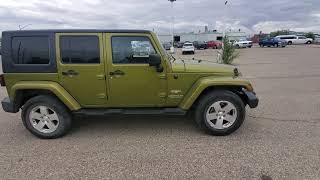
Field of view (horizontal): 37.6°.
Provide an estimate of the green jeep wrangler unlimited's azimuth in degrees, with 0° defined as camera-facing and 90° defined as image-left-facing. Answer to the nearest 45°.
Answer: approximately 270°
